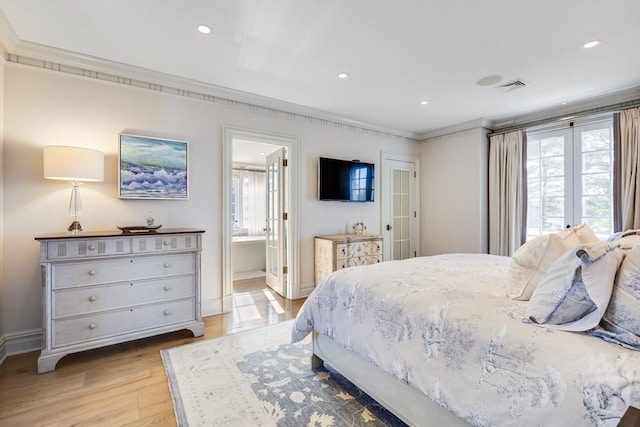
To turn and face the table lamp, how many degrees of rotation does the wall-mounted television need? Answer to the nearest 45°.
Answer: approximately 90° to its right

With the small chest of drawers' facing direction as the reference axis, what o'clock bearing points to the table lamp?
The table lamp is roughly at 3 o'clock from the small chest of drawers.

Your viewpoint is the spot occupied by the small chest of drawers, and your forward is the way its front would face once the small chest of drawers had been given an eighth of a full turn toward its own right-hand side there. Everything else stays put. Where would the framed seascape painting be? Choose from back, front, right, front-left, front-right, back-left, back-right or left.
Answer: front-right

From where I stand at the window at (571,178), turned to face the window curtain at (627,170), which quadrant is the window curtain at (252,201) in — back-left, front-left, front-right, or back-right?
back-right

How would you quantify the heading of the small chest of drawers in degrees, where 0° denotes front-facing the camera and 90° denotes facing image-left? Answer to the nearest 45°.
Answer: approximately 315°

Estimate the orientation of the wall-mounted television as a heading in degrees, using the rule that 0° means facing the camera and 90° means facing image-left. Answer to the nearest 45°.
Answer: approximately 315°

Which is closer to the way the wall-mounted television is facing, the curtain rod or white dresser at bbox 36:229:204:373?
the curtain rod

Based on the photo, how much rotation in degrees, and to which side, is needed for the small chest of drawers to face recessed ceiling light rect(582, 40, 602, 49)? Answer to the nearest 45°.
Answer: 0° — it already faces it

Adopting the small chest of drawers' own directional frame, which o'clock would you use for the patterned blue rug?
The patterned blue rug is roughly at 2 o'clock from the small chest of drawers.
